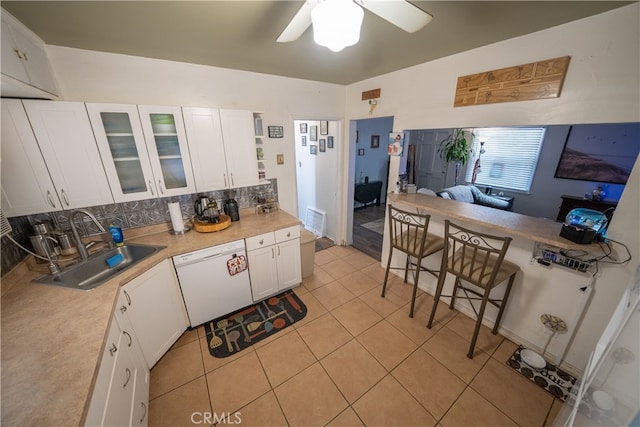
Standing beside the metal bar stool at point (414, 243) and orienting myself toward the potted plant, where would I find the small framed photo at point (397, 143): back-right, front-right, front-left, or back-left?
front-left

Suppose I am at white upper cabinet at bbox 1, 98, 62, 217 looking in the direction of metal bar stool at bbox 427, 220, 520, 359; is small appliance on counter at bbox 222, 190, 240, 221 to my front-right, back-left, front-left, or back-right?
front-left

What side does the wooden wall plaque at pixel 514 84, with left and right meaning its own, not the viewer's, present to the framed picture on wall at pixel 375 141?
right

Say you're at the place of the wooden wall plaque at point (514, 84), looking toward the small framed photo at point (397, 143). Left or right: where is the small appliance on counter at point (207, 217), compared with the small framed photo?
left

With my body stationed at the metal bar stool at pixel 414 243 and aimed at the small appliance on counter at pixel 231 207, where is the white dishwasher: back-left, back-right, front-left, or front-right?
front-left

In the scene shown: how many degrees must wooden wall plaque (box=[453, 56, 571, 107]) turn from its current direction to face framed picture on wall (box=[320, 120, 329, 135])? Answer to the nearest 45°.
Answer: approximately 45° to its right

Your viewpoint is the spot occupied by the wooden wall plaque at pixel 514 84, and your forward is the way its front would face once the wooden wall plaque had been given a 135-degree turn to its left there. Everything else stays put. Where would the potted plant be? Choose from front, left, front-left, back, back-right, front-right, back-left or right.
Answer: left

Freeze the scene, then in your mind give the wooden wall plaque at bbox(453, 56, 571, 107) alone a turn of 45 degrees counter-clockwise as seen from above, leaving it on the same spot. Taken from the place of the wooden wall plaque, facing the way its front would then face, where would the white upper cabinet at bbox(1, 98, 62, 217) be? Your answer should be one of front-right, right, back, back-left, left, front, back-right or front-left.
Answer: front-right

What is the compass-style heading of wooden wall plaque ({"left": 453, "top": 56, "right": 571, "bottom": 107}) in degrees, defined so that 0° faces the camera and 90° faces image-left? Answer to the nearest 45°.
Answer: approximately 45°

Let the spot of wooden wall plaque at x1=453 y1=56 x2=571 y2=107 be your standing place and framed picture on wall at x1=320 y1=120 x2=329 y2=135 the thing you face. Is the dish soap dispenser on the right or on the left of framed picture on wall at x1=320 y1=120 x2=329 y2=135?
left

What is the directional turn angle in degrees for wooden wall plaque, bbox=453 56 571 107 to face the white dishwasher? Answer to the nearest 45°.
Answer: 0° — it already faces it

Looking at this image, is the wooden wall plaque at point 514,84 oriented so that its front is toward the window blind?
no
